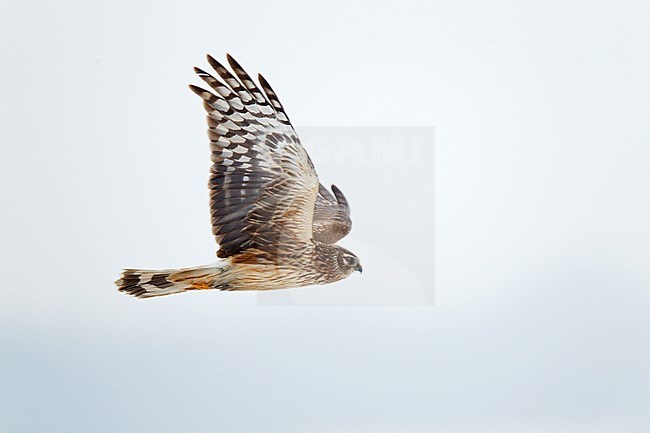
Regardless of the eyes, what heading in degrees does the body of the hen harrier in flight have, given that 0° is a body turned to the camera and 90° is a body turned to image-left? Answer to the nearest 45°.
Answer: approximately 270°
